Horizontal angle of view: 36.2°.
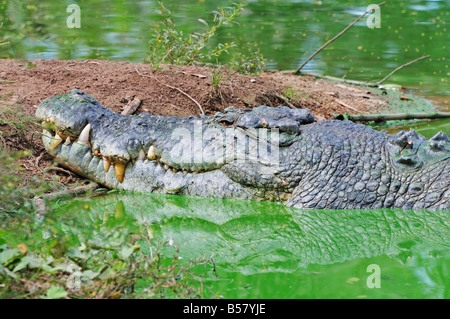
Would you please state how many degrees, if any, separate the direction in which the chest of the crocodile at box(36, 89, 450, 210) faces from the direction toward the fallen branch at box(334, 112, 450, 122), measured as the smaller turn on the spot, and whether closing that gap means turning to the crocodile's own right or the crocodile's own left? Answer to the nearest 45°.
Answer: approximately 135° to the crocodile's own right

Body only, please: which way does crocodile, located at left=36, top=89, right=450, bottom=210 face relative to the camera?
to the viewer's left

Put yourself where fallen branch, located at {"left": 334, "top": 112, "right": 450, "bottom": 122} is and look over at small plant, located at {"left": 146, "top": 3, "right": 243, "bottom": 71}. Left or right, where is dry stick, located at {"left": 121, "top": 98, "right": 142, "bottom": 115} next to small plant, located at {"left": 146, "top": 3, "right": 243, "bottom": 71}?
left

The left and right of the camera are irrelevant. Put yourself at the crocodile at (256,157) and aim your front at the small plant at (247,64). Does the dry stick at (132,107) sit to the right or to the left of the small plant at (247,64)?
left

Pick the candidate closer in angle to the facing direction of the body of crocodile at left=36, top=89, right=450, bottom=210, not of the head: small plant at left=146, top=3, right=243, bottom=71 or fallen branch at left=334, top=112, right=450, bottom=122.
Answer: the small plant

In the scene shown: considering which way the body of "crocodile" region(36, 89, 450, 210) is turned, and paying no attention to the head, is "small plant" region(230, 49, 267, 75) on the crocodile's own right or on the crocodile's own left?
on the crocodile's own right

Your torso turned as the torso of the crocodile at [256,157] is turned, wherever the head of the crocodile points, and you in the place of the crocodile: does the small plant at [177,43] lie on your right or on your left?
on your right
